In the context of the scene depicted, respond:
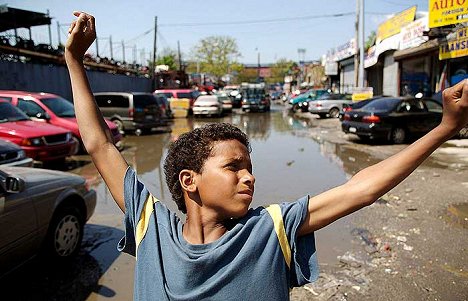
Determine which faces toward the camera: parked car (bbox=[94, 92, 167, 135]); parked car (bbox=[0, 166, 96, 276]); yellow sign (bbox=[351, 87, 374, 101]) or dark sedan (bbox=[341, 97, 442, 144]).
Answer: the yellow sign

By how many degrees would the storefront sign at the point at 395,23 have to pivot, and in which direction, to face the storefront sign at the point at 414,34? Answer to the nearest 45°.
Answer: approximately 45° to its left

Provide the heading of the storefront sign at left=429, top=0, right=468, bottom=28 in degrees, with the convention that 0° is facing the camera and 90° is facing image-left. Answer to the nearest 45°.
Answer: approximately 45°

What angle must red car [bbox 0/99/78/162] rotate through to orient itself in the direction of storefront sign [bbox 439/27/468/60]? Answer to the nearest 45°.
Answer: approximately 45° to its left

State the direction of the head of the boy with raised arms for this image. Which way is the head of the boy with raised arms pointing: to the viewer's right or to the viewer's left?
to the viewer's right

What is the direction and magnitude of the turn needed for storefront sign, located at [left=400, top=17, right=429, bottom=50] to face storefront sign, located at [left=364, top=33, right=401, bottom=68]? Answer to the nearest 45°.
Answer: approximately 135° to its right
